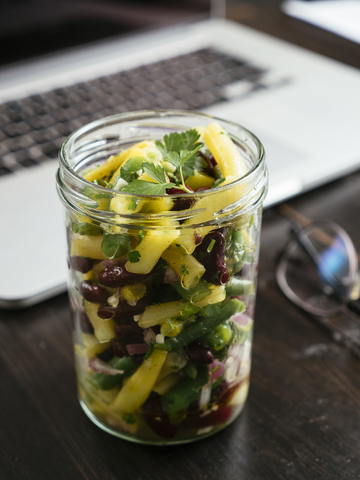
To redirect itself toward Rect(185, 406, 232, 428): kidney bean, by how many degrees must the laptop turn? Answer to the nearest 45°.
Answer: approximately 45° to its right

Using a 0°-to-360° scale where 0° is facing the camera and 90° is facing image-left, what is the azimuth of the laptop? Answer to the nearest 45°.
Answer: approximately 315°

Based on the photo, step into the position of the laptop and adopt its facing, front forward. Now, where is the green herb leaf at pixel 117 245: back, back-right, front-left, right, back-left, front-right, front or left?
front-right

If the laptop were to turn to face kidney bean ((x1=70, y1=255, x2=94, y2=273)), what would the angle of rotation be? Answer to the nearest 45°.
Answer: approximately 45° to its right

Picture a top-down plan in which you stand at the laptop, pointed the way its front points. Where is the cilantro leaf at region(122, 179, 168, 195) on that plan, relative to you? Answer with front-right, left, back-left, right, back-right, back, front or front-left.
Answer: front-right

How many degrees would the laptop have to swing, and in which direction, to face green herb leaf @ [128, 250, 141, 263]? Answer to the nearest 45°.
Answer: approximately 45° to its right

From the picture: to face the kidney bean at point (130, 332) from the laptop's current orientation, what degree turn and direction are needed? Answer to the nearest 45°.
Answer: approximately 45° to its right

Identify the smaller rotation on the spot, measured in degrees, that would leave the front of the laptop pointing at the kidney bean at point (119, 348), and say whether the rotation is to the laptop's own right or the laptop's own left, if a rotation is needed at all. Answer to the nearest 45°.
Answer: approximately 45° to the laptop's own right

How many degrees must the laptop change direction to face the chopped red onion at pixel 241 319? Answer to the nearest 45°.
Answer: approximately 45° to its right
